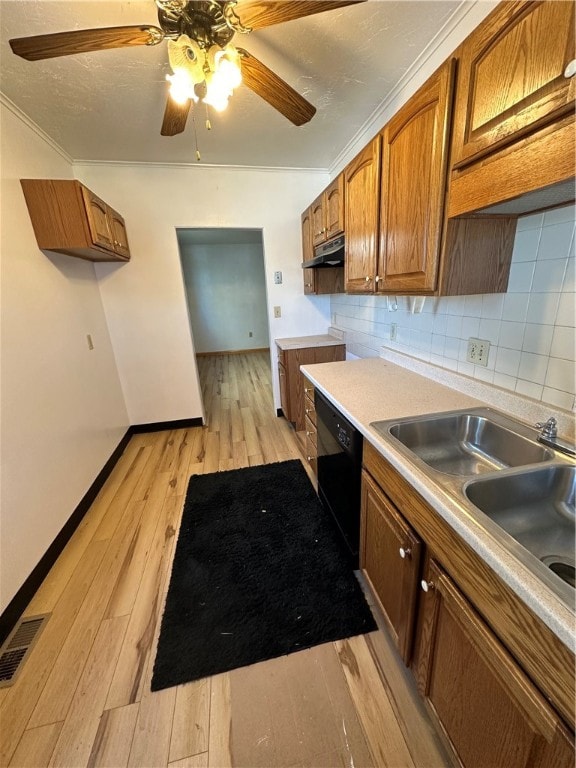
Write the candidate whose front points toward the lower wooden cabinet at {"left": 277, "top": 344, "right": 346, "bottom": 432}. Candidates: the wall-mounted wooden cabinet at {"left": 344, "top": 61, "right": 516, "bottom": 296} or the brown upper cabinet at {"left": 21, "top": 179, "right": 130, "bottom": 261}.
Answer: the brown upper cabinet

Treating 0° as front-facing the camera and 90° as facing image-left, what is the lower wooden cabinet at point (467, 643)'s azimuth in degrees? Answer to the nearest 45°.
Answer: approximately 45°

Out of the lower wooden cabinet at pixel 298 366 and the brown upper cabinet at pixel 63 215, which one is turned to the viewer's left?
the lower wooden cabinet

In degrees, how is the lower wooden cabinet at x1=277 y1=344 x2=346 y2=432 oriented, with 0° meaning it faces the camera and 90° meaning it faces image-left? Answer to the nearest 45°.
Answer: approximately 90°

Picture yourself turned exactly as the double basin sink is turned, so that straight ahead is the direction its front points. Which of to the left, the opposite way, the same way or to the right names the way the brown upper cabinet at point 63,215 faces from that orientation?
the opposite way

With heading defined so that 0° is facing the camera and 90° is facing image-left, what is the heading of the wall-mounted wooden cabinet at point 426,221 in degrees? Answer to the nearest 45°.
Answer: approximately 45°

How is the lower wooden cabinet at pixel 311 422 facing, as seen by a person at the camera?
facing to the left of the viewer

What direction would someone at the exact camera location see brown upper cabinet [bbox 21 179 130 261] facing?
facing to the right of the viewer

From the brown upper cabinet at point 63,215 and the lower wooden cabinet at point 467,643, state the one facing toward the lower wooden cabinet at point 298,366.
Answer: the brown upper cabinet
